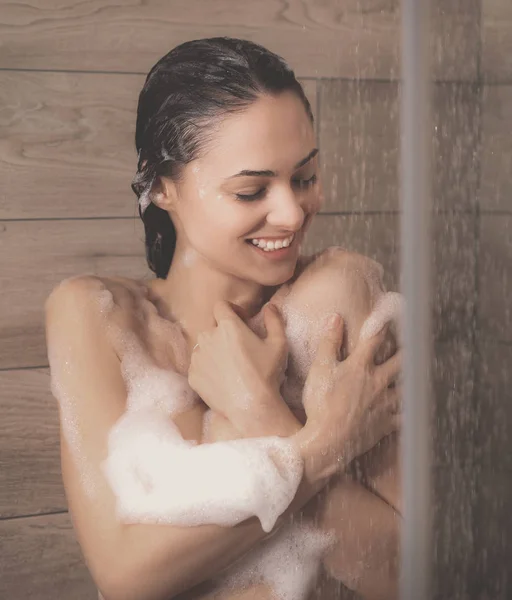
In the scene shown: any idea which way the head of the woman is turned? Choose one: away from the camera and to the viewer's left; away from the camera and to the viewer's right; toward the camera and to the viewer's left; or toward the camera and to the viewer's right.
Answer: toward the camera and to the viewer's right

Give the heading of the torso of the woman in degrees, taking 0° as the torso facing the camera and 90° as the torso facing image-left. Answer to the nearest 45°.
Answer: approximately 315°
